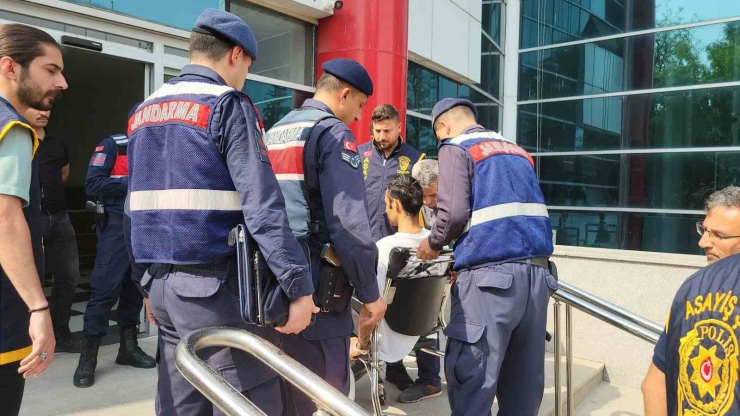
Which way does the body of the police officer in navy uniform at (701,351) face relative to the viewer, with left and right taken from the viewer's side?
facing away from the viewer and to the left of the viewer

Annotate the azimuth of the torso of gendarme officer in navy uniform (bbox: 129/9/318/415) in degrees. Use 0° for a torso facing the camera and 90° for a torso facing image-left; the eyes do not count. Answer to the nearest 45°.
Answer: approximately 225°

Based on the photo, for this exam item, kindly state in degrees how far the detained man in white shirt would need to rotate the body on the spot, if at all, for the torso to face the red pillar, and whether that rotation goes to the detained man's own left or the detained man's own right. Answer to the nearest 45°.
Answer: approximately 45° to the detained man's own right

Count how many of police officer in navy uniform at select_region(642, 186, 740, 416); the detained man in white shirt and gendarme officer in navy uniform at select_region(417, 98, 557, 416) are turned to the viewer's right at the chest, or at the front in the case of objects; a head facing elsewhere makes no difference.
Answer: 0

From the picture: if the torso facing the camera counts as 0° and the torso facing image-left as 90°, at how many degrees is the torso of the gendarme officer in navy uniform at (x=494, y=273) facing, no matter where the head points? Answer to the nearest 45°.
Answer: approximately 135°

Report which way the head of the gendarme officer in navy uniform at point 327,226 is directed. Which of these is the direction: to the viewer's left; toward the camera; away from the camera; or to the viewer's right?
to the viewer's right

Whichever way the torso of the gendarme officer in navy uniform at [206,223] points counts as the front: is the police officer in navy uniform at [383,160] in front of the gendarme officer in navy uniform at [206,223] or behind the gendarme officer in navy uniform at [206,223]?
in front

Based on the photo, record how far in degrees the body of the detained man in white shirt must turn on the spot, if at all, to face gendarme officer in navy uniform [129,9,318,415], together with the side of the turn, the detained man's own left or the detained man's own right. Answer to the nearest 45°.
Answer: approximately 90° to the detained man's own left

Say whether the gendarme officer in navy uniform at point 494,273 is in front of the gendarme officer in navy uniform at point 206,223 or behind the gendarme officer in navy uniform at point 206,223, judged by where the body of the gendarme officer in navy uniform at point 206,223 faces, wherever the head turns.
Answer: in front

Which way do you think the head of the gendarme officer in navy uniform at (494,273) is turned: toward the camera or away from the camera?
away from the camera
